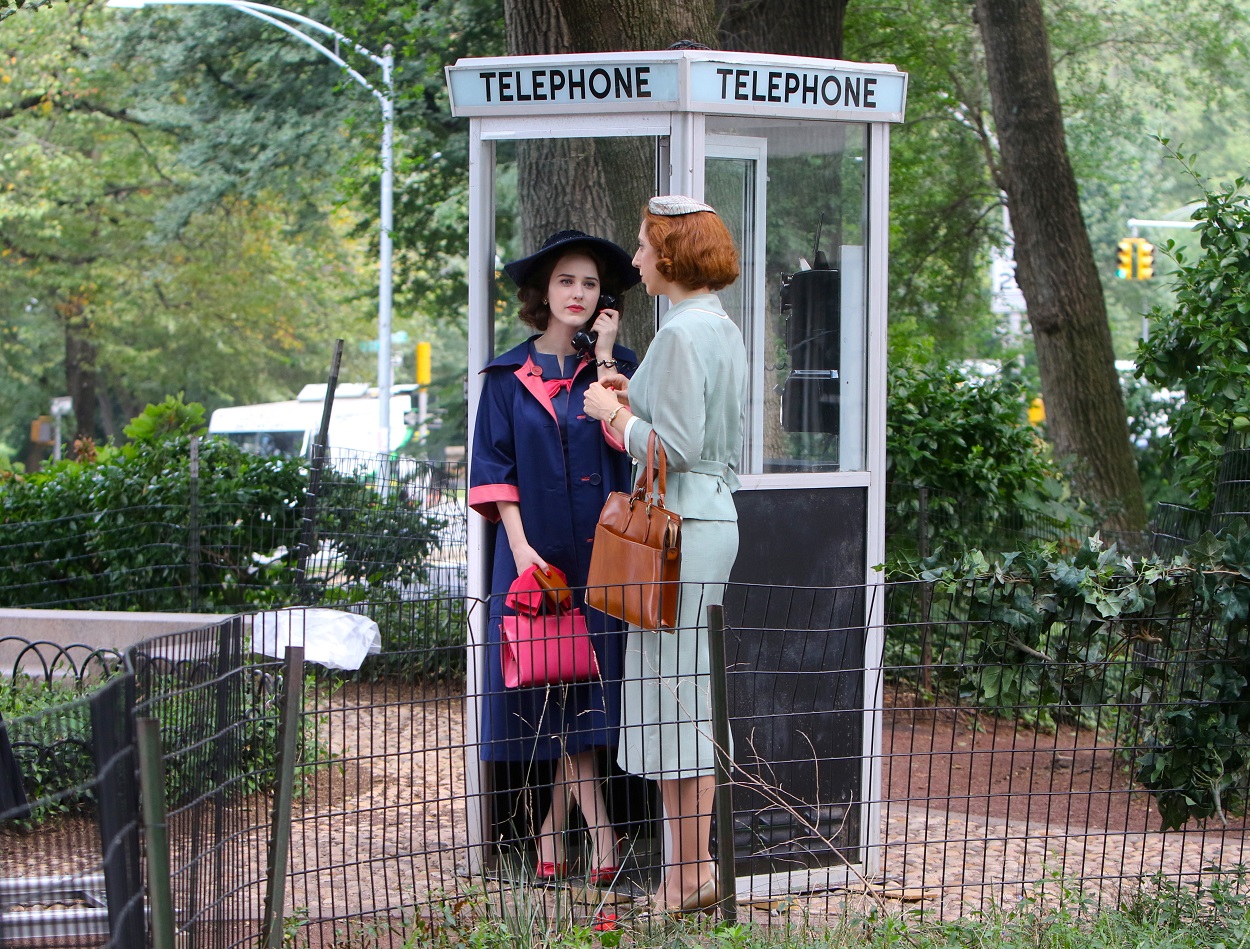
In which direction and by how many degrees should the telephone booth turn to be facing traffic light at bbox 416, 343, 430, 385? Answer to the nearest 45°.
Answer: approximately 135° to its right

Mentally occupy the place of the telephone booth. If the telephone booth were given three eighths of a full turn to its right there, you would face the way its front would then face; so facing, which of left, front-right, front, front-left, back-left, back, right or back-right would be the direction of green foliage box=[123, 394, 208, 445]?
front-left

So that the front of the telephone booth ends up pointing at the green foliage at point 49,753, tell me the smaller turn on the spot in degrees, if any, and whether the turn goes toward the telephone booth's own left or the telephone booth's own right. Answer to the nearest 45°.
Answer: approximately 45° to the telephone booth's own right

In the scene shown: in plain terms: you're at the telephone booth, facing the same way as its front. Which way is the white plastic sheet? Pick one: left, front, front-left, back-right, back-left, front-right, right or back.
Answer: right

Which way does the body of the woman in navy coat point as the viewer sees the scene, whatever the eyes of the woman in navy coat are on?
toward the camera

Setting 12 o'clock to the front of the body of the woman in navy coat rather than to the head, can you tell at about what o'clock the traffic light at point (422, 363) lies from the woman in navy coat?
The traffic light is roughly at 6 o'clock from the woman in navy coat.

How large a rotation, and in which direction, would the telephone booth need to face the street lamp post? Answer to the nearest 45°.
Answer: approximately 135° to its right

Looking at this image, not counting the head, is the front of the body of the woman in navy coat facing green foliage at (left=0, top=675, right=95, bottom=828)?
no

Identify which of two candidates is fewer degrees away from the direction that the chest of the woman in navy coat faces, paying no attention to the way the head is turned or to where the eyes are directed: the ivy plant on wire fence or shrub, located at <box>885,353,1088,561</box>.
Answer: the ivy plant on wire fence

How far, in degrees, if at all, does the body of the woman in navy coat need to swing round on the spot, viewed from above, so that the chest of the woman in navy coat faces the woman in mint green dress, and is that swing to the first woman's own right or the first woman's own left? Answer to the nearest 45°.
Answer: approximately 45° to the first woman's own left

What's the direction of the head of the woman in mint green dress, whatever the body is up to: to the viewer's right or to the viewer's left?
to the viewer's left

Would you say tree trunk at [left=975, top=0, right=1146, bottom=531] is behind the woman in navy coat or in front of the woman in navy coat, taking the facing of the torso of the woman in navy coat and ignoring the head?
behind

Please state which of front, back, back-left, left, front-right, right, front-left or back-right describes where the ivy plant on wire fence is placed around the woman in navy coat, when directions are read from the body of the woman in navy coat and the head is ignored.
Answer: left
